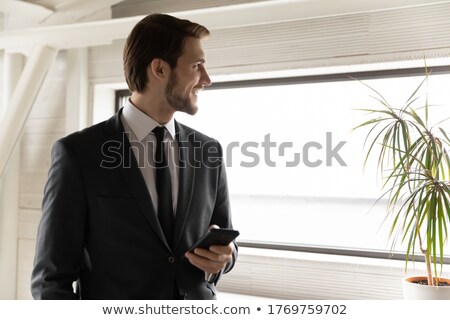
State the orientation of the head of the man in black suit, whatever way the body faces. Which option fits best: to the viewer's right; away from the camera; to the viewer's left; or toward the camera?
to the viewer's right

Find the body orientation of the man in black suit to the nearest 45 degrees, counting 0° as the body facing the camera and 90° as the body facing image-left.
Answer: approximately 315°

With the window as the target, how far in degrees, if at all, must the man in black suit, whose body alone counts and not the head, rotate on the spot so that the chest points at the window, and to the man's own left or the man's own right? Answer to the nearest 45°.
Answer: approximately 90° to the man's own left
